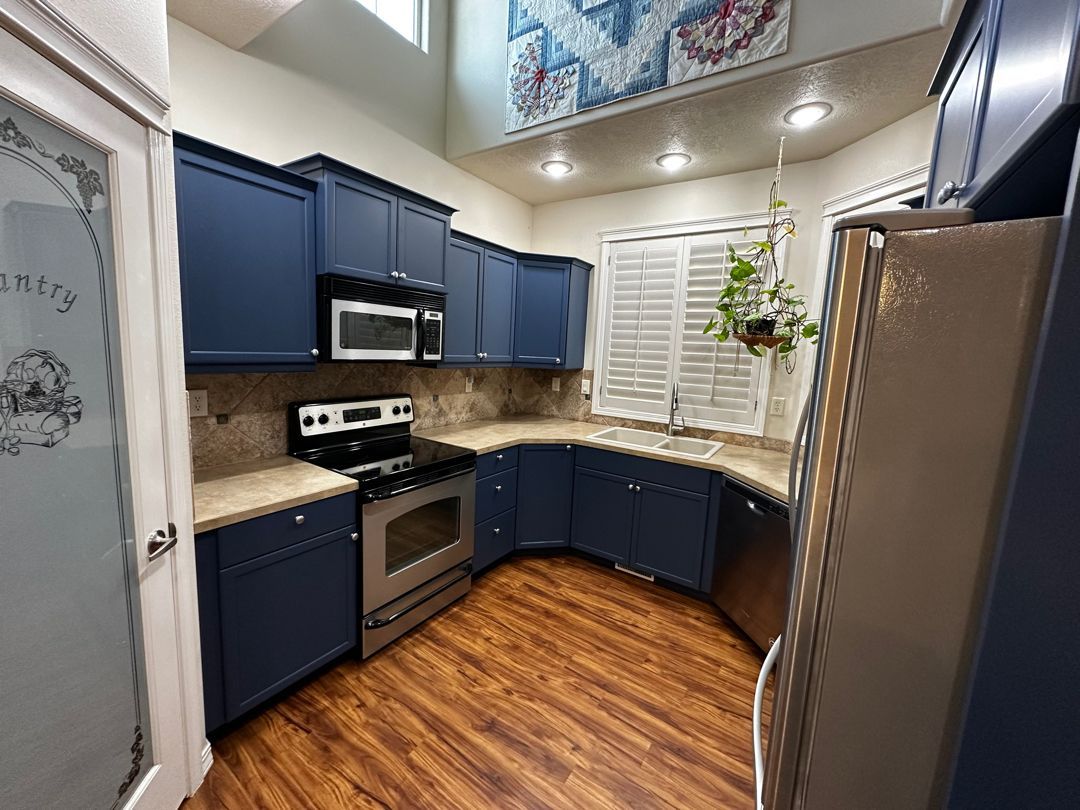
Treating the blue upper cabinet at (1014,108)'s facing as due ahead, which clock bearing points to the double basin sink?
The double basin sink is roughly at 3 o'clock from the blue upper cabinet.

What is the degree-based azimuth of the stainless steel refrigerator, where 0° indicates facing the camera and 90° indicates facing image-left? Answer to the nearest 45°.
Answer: approximately 90°

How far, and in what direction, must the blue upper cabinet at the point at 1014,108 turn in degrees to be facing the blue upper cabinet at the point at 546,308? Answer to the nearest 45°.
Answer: approximately 90° to its right

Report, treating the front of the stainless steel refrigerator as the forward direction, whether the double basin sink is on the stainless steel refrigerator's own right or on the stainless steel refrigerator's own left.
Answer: on the stainless steel refrigerator's own right

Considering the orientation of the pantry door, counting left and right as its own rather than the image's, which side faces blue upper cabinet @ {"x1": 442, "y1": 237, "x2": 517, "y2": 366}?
left

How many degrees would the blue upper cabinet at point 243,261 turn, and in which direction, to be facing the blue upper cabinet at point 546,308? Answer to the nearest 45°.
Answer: approximately 45° to its left
